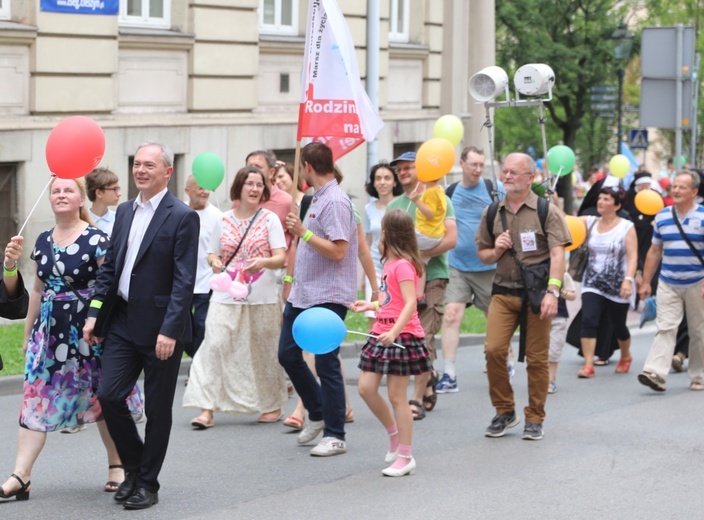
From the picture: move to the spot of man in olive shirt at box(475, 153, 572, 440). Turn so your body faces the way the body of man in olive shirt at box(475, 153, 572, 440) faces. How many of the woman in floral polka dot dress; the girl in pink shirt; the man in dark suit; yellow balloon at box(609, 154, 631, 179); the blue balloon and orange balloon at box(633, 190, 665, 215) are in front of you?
4

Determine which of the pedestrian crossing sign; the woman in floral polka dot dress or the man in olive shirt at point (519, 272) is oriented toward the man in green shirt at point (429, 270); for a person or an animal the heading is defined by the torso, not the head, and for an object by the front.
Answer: the pedestrian crossing sign

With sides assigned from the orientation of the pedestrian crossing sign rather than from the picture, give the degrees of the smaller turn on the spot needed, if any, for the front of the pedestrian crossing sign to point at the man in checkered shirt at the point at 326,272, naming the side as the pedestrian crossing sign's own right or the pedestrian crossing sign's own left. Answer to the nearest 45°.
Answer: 0° — it already faces them

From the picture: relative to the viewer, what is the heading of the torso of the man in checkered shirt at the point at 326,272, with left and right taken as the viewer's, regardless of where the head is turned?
facing to the left of the viewer

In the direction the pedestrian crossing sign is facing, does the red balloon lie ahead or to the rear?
ahead

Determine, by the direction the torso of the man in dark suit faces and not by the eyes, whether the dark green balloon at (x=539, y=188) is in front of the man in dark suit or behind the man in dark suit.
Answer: behind

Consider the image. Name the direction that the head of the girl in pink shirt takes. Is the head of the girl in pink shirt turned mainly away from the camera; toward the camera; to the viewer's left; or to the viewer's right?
to the viewer's left

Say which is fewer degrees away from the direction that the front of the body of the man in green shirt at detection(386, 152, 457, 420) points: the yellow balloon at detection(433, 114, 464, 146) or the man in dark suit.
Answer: the man in dark suit

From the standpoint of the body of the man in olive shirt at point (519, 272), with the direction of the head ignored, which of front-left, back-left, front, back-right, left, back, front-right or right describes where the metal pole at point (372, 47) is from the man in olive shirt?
back-right

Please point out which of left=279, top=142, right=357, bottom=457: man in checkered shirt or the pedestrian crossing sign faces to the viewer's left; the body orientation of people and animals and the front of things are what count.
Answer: the man in checkered shirt

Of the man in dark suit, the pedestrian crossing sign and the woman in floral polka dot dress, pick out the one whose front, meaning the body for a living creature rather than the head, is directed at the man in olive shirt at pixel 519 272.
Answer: the pedestrian crossing sign

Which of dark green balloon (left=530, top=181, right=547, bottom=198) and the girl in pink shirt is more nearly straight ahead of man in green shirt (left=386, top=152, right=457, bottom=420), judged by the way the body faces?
the girl in pink shirt
